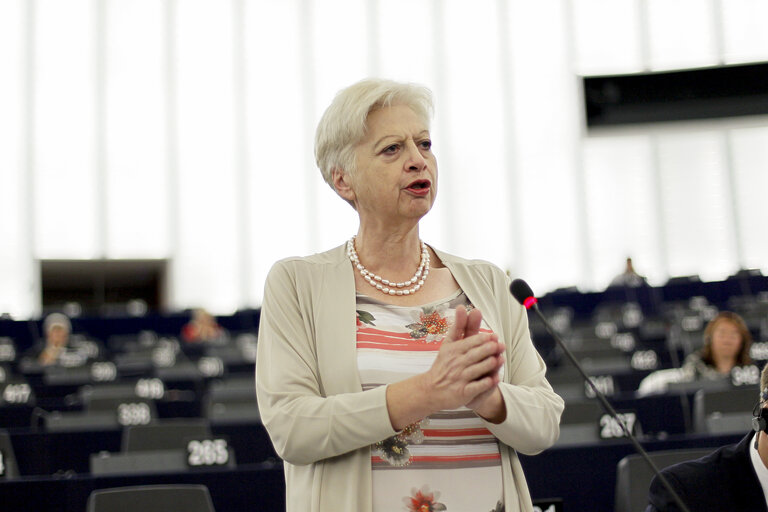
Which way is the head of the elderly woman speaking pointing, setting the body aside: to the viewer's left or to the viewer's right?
to the viewer's right

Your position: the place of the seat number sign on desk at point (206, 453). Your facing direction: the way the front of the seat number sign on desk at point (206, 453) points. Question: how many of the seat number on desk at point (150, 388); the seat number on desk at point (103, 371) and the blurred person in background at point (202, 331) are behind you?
3

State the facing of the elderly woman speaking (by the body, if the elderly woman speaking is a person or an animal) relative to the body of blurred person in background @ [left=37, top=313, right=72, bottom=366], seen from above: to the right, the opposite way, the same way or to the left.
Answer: the same way

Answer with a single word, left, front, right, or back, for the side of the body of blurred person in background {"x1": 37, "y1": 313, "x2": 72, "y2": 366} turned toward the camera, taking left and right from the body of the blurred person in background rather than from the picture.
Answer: front

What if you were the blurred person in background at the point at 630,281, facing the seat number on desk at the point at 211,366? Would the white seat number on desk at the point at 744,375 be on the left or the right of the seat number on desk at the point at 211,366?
left

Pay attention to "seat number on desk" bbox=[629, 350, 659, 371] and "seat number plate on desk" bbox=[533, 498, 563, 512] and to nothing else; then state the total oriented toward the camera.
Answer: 2

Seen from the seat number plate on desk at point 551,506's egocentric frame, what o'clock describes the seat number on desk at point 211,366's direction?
the seat number on desk at point 211,366 is roughly at 5 o'clock from the seat number plate on desk at point 551,506.

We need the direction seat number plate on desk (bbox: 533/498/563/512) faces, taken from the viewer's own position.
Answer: facing the viewer

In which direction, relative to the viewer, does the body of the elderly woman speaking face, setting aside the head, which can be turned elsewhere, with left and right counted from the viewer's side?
facing the viewer and to the right of the viewer
